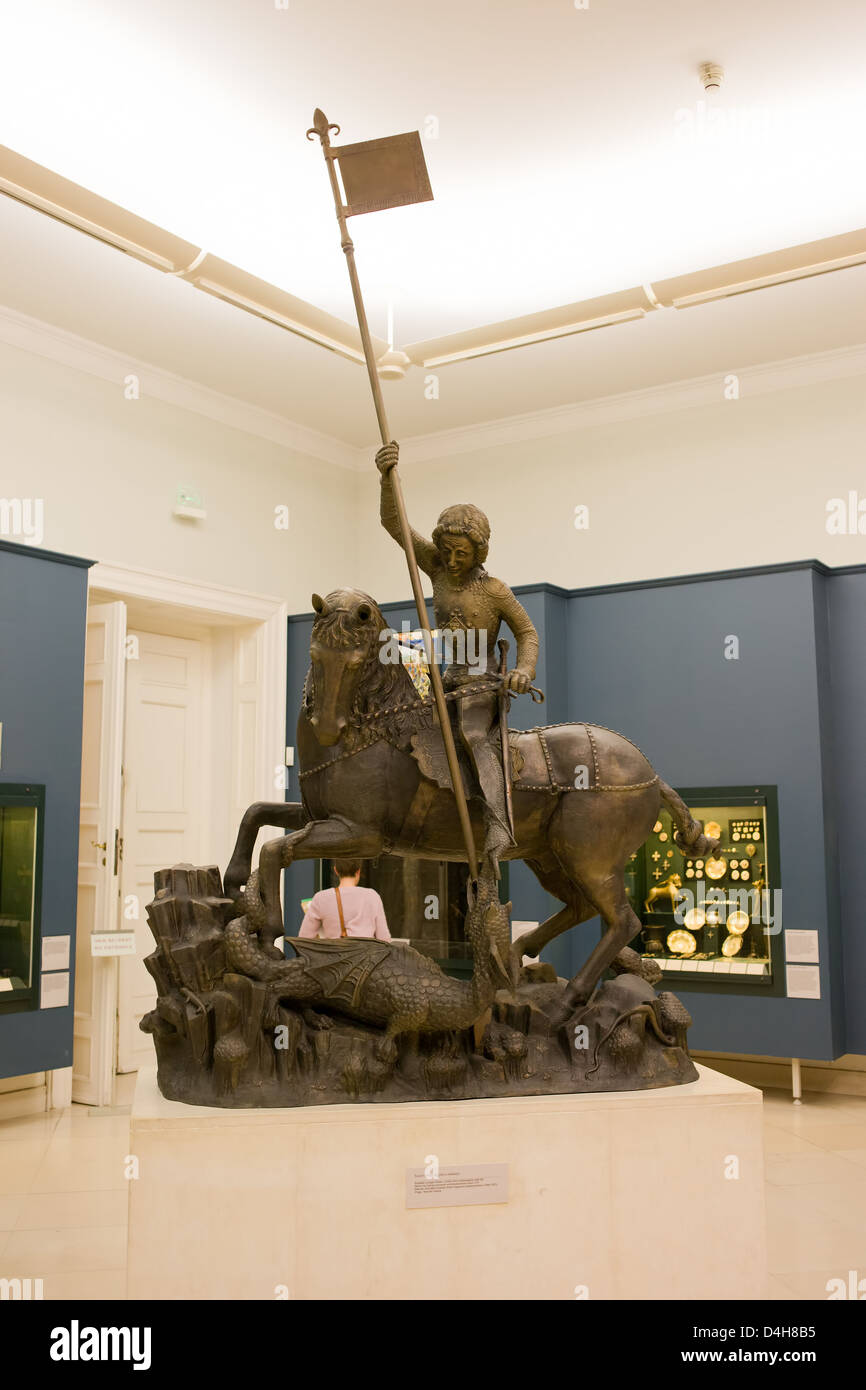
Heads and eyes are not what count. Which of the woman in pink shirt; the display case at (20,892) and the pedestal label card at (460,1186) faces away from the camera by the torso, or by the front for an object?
the woman in pink shirt

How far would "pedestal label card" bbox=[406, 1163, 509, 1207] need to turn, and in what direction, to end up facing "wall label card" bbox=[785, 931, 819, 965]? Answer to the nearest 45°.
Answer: approximately 135° to its left

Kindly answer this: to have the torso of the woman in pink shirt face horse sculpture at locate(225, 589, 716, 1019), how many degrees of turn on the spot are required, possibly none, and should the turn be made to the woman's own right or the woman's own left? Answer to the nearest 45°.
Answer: approximately 180°

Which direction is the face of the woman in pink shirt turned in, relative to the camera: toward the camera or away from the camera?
away from the camera

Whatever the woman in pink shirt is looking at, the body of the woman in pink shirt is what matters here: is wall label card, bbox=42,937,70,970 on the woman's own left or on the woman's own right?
on the woman's own left

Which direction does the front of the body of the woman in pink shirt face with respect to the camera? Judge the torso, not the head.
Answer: away from the camera

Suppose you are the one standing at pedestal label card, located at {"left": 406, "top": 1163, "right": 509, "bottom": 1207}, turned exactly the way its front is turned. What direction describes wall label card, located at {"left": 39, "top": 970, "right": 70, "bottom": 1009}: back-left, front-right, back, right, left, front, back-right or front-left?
back-right

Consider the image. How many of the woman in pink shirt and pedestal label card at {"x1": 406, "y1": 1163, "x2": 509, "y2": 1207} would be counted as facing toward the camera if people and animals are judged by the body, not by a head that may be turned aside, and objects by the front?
1

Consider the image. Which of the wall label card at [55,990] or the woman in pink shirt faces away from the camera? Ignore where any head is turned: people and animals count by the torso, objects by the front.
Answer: the woman in pink shirt

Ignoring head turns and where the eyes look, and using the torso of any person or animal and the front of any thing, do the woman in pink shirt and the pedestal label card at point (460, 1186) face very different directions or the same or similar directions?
very different directions

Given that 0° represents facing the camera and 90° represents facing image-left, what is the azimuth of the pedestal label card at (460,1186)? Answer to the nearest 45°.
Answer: approximately 0°

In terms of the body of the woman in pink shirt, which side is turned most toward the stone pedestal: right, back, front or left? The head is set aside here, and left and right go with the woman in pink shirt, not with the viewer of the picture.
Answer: back
